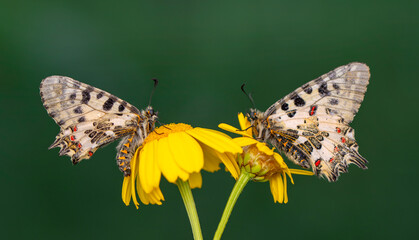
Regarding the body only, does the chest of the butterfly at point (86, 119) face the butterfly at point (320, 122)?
yes

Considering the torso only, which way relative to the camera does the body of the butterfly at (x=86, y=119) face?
to the viewer's right

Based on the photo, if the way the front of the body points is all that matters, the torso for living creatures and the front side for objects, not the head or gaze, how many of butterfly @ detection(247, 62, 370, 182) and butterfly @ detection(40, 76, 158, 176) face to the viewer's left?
1

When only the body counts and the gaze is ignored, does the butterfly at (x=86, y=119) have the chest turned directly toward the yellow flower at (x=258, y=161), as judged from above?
yes

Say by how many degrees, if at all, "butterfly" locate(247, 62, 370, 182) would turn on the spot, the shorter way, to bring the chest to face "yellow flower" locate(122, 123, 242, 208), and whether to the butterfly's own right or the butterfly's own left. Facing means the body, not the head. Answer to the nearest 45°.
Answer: approximately 45° to the butterfly's own left

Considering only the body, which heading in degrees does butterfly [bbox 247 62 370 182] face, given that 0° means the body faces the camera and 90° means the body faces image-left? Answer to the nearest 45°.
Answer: approximately 90°

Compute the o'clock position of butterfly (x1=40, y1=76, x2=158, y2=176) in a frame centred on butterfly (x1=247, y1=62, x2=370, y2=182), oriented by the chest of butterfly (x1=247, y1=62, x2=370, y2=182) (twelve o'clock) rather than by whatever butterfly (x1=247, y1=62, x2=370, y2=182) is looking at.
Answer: butterfly (x1=40, y1=76, x2=158, y2=176) is roughly at 11 o'clock from butterfly (x1=247, y1=62, x2=370, y2=182).
